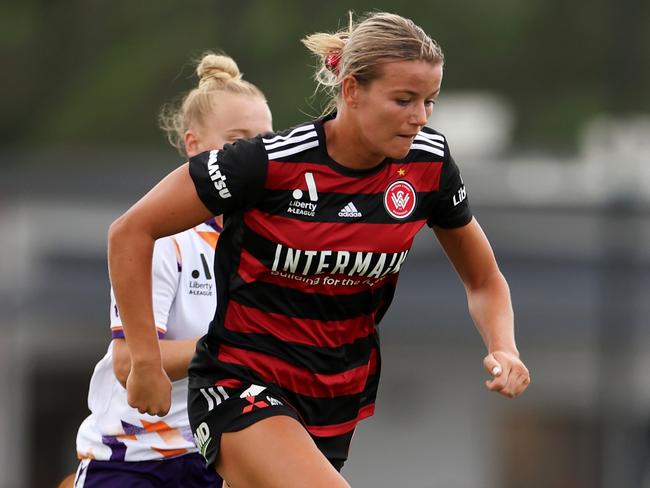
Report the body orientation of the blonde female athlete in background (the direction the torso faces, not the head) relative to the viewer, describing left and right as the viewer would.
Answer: facing the viewer and to the right of the viewer

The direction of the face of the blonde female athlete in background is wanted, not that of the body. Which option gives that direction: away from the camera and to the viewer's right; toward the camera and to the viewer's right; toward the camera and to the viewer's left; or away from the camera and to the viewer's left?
toward the camera and to the viewer's right

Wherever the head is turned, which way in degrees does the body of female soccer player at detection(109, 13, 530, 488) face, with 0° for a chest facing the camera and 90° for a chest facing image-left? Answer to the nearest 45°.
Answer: approximately 315°

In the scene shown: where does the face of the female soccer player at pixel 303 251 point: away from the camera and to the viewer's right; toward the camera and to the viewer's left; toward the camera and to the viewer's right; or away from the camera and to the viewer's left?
toward the camera and to the viewer's right

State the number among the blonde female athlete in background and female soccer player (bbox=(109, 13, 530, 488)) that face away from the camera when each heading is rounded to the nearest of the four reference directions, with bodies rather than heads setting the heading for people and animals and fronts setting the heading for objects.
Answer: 0

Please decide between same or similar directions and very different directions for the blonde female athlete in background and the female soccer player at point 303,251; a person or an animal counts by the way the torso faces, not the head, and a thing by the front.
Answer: same or similar directions
